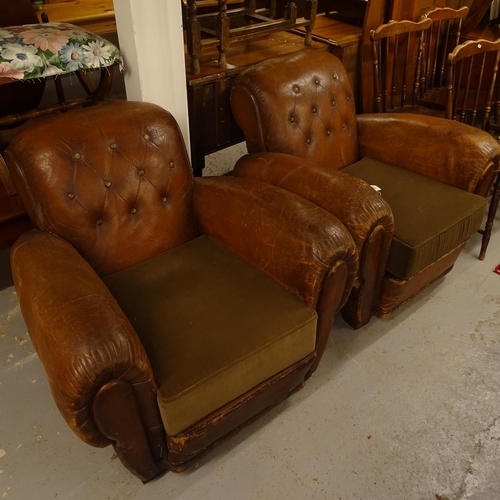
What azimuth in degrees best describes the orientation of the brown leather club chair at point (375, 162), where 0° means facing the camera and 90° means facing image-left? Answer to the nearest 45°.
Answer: approximately 315°

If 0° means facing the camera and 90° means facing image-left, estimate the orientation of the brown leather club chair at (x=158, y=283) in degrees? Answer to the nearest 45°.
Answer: approximately 315°

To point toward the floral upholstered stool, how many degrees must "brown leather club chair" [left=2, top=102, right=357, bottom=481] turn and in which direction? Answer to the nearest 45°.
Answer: approximately 180°

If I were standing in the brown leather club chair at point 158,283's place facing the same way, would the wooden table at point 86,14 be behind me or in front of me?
behind

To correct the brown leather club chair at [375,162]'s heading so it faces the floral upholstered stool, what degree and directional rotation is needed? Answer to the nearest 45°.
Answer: approximately 135° to its right

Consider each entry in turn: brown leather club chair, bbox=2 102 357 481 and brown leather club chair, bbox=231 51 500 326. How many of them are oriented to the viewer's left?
0

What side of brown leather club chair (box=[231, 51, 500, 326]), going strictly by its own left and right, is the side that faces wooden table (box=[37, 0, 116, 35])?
back

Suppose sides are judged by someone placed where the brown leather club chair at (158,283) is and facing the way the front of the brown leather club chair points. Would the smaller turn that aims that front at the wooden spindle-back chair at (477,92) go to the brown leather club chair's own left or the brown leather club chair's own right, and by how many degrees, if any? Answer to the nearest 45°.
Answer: approximately 90° to the brown leather club chair's own left

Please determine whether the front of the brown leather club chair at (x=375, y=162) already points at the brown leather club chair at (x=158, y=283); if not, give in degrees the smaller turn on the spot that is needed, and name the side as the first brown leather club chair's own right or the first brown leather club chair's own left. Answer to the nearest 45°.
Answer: approximately 90° to the first brown leather club chair's own right
